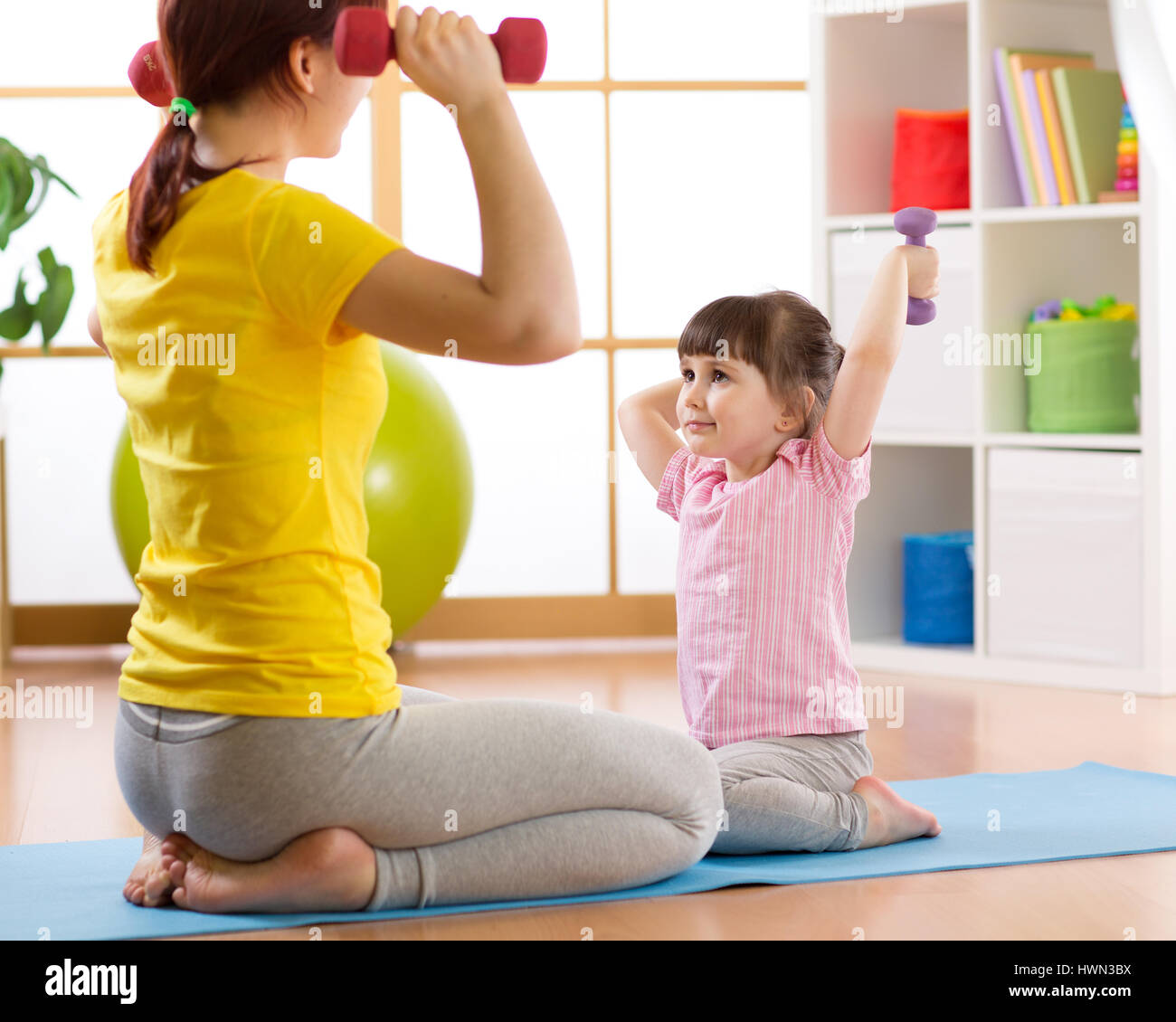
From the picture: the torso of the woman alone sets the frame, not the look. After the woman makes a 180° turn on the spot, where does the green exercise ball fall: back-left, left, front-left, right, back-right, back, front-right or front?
back-right

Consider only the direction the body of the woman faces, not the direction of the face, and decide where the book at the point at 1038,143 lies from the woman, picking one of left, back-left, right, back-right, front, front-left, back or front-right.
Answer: front

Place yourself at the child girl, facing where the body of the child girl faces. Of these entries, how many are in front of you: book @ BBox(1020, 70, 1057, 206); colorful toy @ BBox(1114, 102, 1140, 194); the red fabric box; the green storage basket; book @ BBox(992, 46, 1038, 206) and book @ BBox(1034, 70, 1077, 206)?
0

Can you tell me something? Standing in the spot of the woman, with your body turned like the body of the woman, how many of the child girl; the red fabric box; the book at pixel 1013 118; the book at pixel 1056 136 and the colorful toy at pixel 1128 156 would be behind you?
0

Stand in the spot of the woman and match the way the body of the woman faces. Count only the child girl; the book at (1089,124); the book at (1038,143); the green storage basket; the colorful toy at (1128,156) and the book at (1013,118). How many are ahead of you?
6

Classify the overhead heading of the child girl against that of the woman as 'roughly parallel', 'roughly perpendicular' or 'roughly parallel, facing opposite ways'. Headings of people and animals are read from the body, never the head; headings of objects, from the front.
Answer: roughly parallel, facing opposite ways

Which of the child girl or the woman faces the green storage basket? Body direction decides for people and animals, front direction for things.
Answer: the woman

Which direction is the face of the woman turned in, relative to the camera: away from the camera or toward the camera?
away from the camera

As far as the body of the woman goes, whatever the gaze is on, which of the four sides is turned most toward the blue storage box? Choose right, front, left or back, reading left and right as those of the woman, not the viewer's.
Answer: front

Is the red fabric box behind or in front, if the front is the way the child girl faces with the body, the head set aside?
behind

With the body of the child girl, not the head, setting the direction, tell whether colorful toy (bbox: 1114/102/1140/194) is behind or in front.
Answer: behind

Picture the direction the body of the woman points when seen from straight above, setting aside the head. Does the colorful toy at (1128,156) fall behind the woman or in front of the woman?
in front

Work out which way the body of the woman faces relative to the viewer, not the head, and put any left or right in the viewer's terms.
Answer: facing away from the viewer and to the right of the viewer

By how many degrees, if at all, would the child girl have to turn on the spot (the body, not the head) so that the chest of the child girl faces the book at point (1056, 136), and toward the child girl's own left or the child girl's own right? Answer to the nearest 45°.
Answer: approximately 135° to the child girl's own right

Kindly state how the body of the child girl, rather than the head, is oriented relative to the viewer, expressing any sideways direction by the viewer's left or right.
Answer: facing the viewer and to the left of the viewer

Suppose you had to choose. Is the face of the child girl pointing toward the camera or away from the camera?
toward the camera
